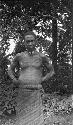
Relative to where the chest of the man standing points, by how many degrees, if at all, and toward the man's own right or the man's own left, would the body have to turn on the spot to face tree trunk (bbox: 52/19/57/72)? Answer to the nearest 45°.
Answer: approximately 180°

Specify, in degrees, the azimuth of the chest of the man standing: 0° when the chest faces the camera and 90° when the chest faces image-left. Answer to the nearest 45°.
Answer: approximately 0°
